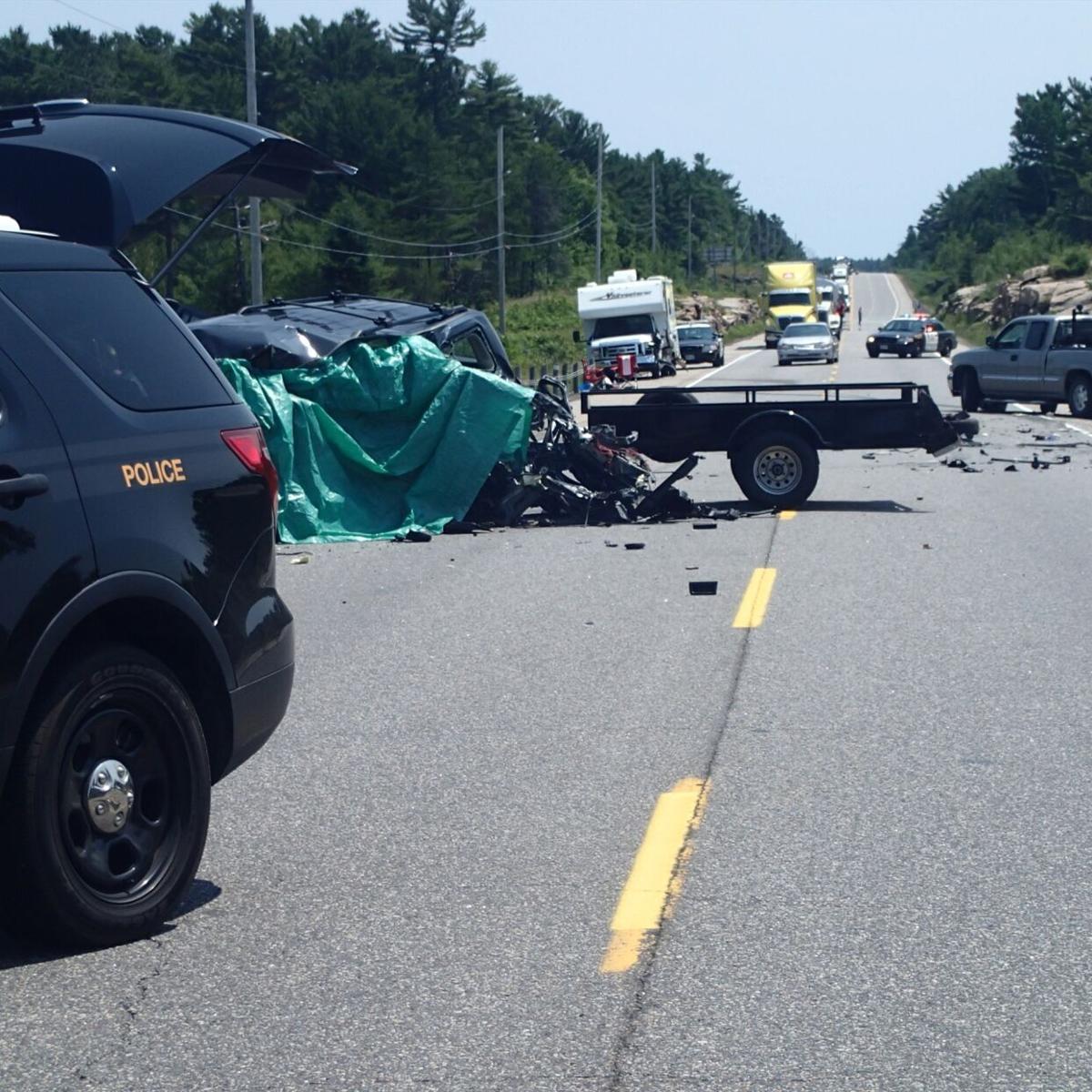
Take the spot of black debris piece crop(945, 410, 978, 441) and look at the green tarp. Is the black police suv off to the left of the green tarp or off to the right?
left

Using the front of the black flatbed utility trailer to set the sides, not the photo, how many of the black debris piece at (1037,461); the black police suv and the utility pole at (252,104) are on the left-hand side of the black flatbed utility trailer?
1

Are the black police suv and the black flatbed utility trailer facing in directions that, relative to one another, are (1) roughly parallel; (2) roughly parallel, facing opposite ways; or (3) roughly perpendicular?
roughly perpendicular
